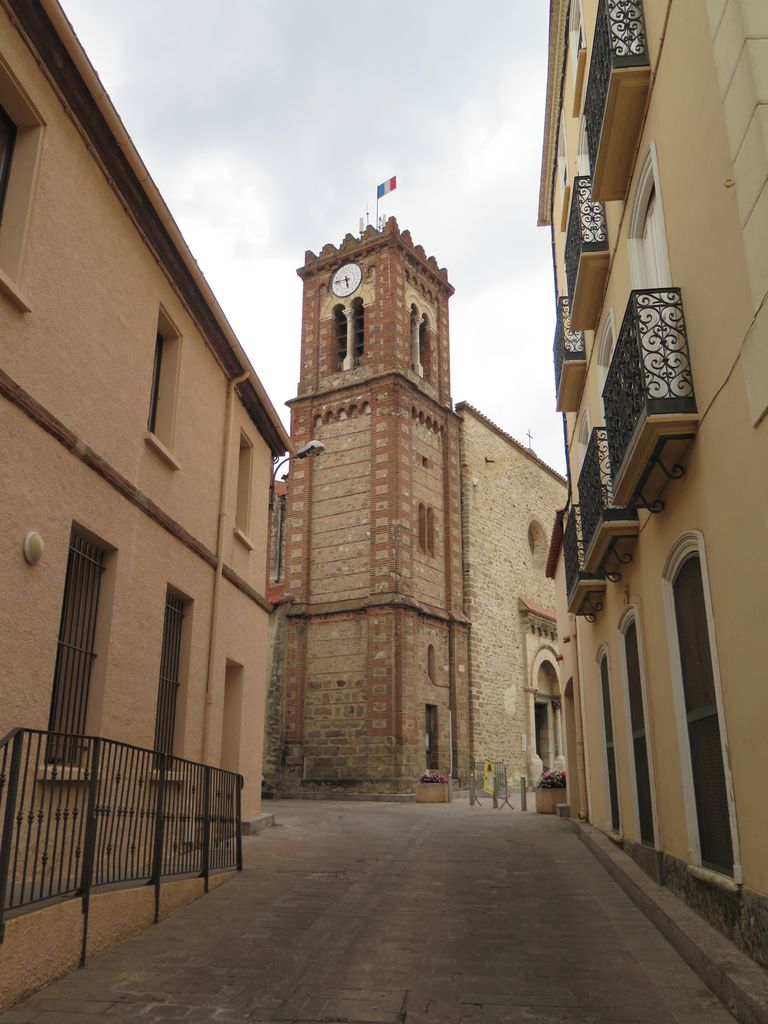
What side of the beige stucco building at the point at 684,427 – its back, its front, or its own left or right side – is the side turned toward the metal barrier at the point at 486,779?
right

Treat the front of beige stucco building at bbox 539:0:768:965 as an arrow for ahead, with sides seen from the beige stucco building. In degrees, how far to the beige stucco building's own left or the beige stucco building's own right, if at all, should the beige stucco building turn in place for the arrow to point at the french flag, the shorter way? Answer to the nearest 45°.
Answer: approximately 45° to the beige stucco building's own right

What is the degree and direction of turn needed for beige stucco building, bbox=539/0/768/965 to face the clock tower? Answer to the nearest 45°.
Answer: approximately 45° to its right

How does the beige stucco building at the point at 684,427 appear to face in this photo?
to the viewer's left

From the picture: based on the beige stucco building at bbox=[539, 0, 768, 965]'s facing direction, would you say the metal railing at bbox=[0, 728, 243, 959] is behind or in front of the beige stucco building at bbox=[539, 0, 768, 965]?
in front

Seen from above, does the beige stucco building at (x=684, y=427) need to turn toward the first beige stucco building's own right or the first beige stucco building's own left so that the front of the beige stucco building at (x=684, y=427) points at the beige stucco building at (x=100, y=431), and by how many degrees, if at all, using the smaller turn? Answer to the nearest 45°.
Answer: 0° — it already faces it

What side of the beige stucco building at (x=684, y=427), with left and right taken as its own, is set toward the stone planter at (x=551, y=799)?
right

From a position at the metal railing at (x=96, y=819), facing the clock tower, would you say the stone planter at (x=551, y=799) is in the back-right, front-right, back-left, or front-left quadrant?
front-right

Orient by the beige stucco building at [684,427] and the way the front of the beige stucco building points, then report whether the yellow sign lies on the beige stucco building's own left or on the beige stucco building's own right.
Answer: on the beige stucco building's own right
